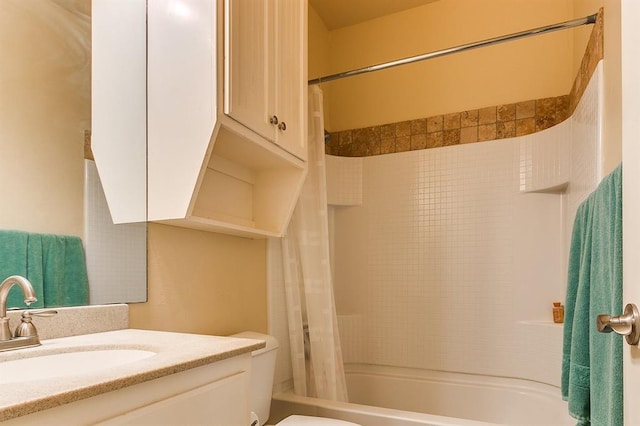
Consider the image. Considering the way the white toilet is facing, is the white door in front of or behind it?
in front

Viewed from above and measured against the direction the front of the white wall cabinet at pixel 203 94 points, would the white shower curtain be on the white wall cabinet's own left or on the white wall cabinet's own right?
on the white wall cabinet's own left

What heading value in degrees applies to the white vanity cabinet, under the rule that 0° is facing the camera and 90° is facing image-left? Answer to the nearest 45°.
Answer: approximately 315°

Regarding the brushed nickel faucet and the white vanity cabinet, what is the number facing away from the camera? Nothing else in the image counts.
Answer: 0

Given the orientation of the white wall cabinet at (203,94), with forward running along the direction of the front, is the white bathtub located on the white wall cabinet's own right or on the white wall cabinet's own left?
on the white wall cabinet's own left

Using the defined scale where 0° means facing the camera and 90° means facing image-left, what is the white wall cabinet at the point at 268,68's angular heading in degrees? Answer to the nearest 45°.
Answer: approximately 315°

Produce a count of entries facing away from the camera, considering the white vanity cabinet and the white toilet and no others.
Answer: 0

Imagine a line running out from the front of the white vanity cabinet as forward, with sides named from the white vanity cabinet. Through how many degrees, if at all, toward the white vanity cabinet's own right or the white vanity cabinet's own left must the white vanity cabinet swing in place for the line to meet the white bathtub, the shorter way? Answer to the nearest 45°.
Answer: approximately 90° to the white vanity cabinet's own left

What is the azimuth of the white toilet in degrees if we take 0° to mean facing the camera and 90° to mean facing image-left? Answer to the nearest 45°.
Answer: approximately 315°
